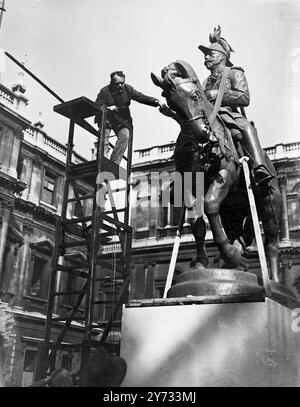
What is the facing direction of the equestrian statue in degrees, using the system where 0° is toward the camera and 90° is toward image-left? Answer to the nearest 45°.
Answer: approximately 45°

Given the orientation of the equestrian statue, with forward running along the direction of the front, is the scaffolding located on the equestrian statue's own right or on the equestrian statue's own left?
on the equestrian statue's own right
